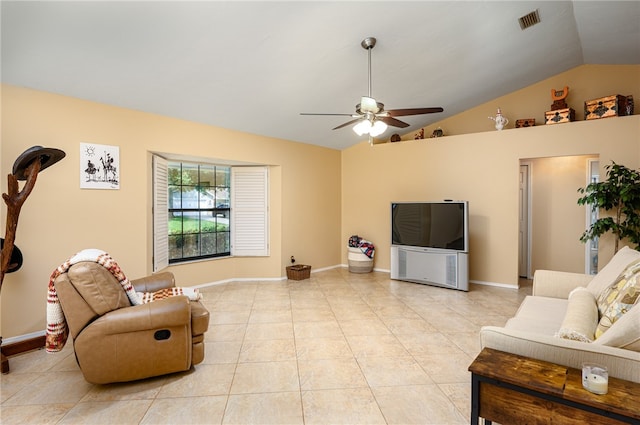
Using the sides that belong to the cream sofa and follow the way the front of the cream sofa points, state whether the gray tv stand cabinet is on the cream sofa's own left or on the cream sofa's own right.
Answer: on the cream sofa's own right

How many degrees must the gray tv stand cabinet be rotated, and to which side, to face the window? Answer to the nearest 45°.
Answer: approximately 45° to its right

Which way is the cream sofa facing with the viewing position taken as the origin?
facing to the left of the viewer

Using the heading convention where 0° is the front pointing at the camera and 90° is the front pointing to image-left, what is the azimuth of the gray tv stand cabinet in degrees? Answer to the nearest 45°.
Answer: approximately 45°

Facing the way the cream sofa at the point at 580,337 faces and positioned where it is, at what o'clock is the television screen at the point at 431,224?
The television screen is roughly at 2 o'clock from the cream sofa.
